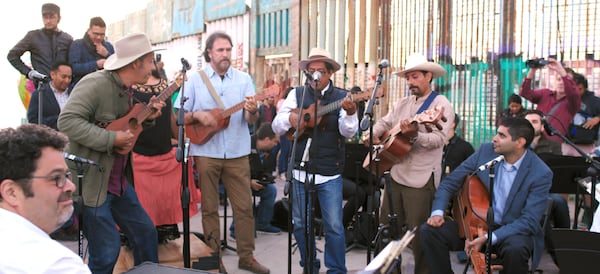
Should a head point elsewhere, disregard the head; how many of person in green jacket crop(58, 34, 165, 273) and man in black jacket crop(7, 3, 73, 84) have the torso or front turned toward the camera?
1

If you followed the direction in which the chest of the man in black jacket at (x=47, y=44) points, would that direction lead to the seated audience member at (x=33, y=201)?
yes

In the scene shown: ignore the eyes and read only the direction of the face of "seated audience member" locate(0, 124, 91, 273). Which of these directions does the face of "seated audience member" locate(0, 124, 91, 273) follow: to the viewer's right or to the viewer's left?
to the viewer's right

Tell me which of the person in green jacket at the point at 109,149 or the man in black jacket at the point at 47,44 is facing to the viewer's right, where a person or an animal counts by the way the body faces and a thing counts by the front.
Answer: the person in green jacket

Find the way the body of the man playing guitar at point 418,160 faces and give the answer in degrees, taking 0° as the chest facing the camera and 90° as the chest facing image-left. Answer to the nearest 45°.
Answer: approximately 45°

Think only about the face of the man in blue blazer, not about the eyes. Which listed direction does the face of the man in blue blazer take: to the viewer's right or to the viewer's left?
to the viewer's left

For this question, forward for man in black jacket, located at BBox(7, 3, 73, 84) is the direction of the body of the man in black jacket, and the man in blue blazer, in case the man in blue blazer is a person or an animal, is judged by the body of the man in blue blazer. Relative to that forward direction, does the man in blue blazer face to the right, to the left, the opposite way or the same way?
to the right

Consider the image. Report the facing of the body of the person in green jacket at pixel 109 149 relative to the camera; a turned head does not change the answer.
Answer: to the viewer's right
